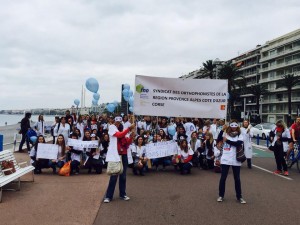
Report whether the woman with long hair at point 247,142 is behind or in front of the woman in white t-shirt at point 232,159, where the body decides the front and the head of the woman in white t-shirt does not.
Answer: behind

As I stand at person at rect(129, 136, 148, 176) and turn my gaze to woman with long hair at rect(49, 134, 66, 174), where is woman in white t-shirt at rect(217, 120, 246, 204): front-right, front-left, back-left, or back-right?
back-left

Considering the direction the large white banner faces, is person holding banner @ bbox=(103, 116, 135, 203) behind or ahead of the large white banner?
ahead

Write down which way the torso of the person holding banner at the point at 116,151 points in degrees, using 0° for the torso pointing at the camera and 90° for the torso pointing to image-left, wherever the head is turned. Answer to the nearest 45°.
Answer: approximately 315°

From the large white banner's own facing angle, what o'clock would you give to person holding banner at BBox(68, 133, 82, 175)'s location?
The person holding banner is roughly at 3 o'clock from the large white banner.

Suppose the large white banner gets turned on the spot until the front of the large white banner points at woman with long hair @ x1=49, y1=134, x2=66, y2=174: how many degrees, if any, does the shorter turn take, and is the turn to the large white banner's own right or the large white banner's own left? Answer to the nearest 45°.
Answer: approximately 90° to the large white banner's own right

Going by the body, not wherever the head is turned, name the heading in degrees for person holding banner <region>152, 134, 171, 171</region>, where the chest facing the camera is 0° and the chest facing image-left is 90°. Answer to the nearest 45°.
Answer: approximately 0°

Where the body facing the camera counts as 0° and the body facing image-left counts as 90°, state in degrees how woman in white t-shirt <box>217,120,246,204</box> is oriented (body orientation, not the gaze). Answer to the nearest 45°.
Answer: approximately 0°
